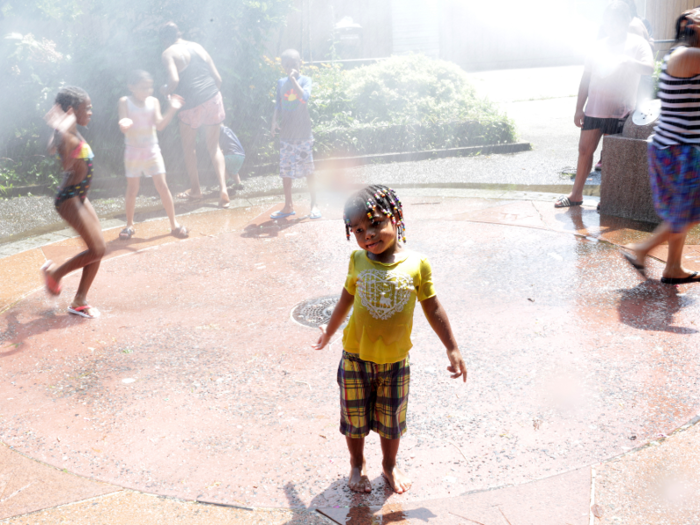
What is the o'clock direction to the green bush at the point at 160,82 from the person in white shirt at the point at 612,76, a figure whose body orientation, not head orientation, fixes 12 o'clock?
The green bush is roughly at 2 o'clock from the person in white shirt.

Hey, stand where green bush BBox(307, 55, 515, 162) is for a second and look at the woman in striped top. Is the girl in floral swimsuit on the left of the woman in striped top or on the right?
right

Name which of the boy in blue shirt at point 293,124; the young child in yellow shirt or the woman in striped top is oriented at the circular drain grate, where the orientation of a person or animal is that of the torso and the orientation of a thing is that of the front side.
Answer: the boy in blue shirt

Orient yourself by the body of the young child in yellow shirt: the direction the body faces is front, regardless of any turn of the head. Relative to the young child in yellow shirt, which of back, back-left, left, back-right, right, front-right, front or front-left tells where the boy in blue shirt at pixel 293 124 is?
back

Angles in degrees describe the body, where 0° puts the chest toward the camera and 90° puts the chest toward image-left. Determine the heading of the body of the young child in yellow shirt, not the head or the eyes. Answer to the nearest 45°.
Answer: approximately 0°

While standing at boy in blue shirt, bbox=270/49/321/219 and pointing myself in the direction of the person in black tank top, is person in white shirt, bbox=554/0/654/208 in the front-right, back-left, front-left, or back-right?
back-right

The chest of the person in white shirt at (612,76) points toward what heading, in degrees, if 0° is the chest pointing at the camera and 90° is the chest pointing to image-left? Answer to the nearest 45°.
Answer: approximately 45°

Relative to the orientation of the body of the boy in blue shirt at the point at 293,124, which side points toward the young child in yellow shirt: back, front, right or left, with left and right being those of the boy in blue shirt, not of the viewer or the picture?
front

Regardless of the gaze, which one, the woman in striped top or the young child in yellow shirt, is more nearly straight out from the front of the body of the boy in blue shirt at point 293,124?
the young child in yellow shirt
